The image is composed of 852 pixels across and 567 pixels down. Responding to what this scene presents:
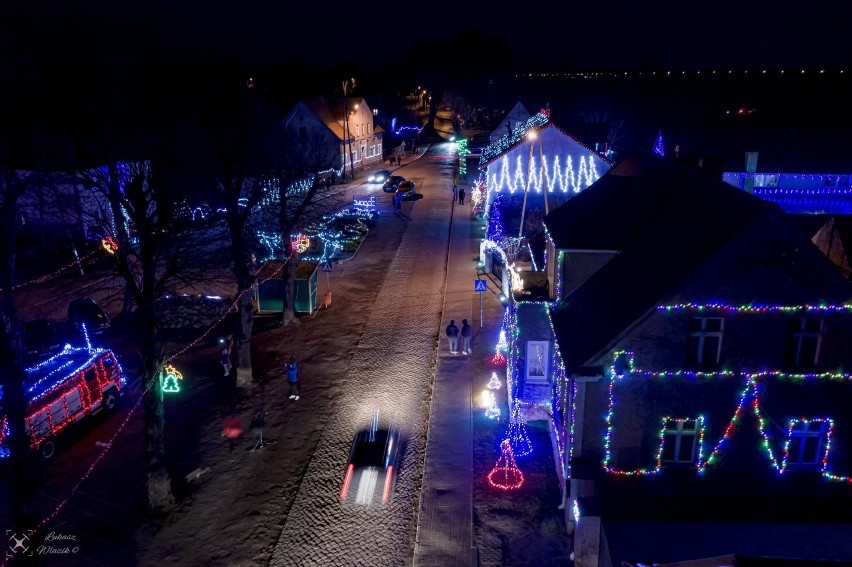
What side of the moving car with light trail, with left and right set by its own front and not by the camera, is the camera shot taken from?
back

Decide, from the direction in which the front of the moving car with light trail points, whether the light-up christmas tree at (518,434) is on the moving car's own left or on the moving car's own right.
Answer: on the moving car's own right

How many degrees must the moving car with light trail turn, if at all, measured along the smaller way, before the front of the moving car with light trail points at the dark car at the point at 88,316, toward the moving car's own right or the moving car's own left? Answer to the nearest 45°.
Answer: approximately 45° to the moving car's own left

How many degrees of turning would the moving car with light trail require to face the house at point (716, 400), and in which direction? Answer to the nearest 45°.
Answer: approximately 135° to its right

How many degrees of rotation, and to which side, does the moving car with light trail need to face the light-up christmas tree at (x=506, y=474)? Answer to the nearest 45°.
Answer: approximately 90° to its right

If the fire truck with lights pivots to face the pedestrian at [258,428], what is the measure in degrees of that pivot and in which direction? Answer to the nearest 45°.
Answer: approximately 90° to its right

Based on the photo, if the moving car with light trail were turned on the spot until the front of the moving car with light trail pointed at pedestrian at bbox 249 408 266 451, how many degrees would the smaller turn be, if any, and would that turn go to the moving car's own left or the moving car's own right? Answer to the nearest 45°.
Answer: approximately 45° to the moving car's own left

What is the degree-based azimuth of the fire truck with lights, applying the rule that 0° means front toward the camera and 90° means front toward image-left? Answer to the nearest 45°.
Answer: approximately 225°

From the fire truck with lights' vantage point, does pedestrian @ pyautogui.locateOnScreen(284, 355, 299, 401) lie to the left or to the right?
on its right

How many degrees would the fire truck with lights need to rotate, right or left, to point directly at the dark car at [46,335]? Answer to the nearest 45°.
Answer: approximately 45° to its left
